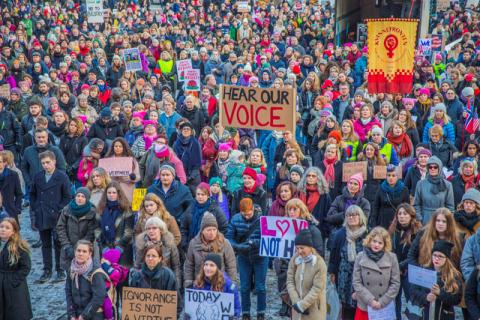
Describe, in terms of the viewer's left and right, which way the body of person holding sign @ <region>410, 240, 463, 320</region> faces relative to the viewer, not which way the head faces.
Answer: facing the viewer and to the left of the viewer

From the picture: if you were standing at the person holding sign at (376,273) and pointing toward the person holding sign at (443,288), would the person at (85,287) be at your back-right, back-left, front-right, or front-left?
back-right

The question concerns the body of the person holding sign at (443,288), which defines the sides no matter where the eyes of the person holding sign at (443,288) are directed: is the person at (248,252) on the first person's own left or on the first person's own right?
on the first person's own right

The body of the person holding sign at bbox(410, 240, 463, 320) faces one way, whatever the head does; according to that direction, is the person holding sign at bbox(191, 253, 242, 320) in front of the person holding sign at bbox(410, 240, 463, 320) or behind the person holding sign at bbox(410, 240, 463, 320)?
in front

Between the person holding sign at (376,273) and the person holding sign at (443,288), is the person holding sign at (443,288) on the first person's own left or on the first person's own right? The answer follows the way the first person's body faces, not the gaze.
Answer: on the first person's own left

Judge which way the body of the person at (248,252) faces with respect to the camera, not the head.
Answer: toward the camera

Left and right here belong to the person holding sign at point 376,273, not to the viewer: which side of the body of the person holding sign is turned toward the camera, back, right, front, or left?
front

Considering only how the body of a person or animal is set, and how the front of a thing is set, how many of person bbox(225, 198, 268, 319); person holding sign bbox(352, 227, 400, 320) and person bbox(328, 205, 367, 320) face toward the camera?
3

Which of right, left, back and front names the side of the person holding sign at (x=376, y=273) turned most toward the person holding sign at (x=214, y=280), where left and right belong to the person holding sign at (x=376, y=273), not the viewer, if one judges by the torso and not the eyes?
right

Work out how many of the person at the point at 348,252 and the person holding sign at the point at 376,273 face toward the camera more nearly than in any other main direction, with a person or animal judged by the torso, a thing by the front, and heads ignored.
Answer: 2
